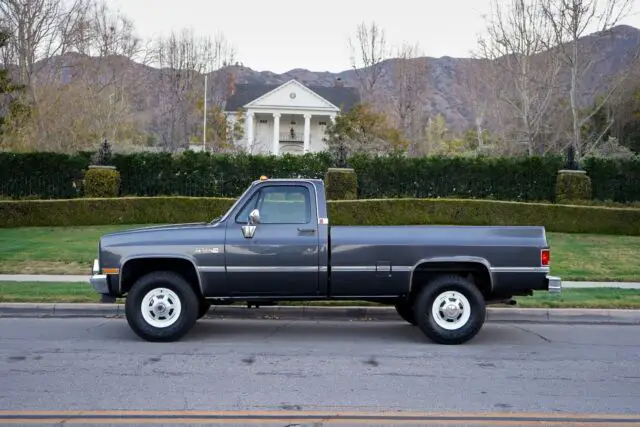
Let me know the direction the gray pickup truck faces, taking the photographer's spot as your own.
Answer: facing to the left of the viewer

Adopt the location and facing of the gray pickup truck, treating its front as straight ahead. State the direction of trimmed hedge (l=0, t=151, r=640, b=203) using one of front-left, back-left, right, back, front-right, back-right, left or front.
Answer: right

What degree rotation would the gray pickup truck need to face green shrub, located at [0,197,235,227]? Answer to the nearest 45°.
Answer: approximately 45° to its right

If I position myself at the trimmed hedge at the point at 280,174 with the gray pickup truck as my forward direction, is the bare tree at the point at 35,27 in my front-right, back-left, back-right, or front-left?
back-right

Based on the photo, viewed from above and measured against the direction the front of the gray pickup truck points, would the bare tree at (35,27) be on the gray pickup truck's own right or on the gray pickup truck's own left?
on the gray pickup truck's own right

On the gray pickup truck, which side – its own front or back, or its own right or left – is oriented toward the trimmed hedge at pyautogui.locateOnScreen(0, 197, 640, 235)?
right
